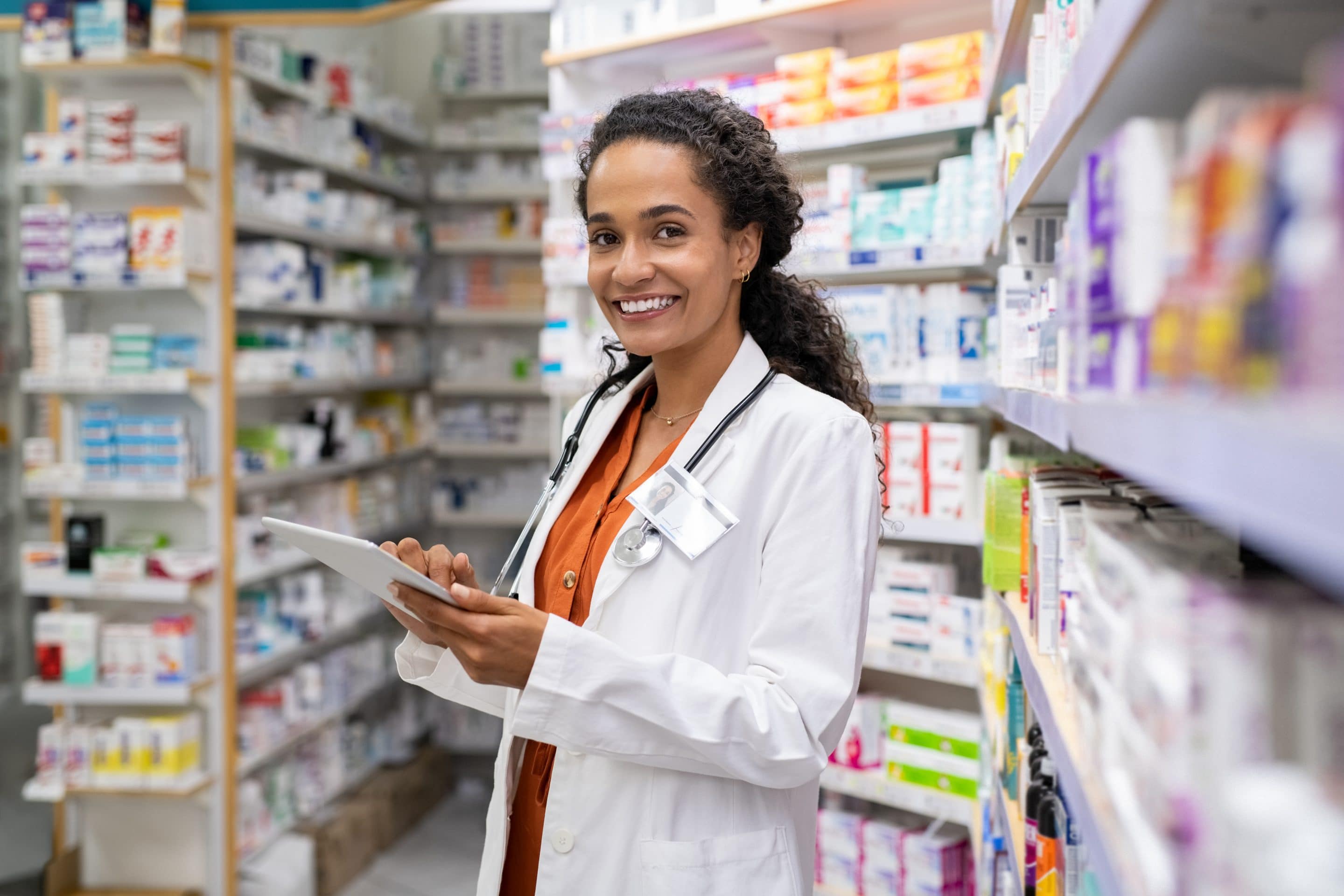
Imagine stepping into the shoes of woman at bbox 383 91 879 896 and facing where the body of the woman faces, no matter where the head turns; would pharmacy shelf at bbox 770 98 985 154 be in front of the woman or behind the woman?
behind

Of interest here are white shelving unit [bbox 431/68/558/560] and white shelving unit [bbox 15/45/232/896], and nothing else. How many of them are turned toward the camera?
2

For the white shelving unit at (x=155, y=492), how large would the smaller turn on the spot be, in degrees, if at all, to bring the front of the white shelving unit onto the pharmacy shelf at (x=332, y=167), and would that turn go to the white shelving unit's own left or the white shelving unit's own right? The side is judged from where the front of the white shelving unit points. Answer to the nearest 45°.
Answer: approximately 135° to the white shelving unit's own left

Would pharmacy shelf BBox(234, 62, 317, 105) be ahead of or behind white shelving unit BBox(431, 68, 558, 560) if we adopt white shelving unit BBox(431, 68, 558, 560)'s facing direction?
ahead

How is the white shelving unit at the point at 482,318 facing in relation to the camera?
toward the camera

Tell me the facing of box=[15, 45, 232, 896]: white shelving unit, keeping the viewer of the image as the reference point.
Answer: facing the viewer

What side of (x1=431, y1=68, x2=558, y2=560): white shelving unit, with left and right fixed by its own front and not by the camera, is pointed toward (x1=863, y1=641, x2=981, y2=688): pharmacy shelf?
front

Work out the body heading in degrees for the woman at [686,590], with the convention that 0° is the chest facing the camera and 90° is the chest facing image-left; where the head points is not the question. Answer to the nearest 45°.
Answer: approximately 45°

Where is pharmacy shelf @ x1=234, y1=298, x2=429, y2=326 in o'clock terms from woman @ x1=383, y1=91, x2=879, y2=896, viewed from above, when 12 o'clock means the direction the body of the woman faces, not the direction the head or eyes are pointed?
The pharmacy shelf is roughly at 4 o'clock from the woman.
